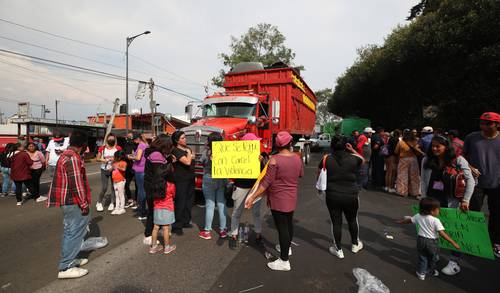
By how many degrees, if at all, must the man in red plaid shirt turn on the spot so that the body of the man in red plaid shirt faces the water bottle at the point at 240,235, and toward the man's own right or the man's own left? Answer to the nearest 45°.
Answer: approximately 45° to the man's own right

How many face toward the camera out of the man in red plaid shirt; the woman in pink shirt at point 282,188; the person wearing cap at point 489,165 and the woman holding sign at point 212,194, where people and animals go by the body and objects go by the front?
2

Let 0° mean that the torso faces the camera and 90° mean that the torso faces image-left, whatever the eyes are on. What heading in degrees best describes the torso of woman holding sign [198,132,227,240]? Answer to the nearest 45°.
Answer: approximately 0°

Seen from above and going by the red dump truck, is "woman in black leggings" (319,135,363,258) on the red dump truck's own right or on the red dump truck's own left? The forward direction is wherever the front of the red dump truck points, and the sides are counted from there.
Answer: on the red dump truck's own left

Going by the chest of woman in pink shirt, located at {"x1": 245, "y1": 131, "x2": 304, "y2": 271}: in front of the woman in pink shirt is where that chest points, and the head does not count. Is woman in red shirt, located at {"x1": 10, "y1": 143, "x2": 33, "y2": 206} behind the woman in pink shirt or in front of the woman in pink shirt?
in front

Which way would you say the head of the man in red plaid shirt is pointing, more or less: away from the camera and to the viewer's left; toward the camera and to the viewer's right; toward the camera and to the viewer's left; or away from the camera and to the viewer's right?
away from the camera and to the viewer's right

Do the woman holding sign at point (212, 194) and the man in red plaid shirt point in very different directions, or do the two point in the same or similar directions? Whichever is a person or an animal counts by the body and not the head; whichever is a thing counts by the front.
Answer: very different directions

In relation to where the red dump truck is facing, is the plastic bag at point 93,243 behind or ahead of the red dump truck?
ahead

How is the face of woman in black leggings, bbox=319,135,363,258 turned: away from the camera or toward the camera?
away from the camera

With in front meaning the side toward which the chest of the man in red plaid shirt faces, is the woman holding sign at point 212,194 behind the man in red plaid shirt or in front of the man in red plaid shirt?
in front

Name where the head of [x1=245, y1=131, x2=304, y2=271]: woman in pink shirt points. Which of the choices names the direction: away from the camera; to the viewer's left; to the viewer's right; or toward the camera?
away from the camera

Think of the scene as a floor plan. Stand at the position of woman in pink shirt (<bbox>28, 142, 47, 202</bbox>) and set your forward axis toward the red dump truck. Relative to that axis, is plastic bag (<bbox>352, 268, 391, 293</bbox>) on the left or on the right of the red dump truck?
right
